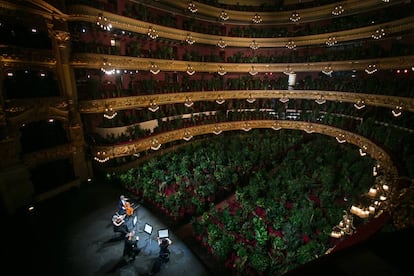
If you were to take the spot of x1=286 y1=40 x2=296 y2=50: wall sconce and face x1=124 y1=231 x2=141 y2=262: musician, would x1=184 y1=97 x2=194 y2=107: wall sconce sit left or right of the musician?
right

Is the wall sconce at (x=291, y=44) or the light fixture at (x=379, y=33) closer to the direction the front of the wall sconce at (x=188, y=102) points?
the light fixture

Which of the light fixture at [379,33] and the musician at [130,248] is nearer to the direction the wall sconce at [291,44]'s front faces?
the musician

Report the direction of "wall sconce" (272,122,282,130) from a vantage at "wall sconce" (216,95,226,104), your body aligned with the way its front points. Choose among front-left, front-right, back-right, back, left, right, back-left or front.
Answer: left

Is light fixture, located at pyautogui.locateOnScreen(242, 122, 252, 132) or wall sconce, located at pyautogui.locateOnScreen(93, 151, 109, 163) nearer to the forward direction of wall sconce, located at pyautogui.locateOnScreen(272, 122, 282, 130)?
the wall sconce

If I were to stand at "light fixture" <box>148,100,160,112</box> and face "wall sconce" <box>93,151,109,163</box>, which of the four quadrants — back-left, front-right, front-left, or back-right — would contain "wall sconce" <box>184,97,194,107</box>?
back-left

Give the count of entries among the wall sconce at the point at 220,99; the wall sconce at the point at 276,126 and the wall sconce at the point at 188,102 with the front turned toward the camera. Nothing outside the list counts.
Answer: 3

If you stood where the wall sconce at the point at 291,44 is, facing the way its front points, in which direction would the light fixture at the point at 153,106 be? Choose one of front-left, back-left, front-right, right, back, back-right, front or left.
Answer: front-right

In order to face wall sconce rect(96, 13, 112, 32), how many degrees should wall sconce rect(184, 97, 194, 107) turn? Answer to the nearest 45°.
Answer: approximately 45° to its right

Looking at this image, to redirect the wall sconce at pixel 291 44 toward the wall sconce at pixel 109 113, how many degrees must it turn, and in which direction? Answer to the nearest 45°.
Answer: approximately 45° to its right
